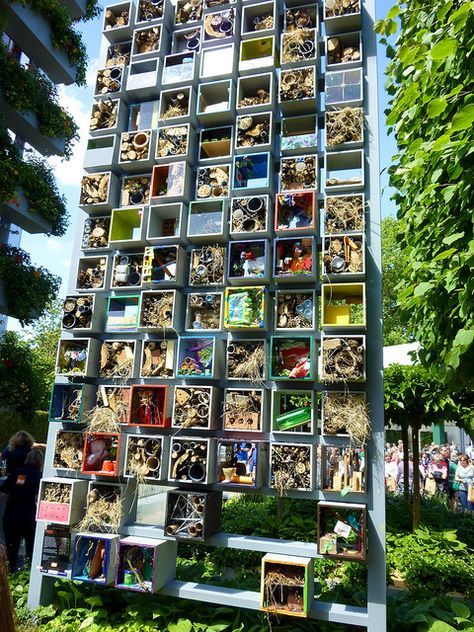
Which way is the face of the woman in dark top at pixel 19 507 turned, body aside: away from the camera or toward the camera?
away from the camera

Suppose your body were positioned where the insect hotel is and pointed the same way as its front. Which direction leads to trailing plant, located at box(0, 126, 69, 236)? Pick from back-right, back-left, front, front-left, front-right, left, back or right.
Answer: back-right

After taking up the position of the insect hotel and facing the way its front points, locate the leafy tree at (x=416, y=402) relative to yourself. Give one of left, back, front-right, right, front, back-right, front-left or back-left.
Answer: back-left

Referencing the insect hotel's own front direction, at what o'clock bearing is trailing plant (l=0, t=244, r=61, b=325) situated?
The trailing plant is roughly at 5 o'clock from the insect hotel.

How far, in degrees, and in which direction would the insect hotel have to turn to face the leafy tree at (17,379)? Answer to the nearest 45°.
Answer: approximately 135° to its right

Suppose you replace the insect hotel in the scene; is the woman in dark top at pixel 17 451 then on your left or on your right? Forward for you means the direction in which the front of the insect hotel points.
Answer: on your right

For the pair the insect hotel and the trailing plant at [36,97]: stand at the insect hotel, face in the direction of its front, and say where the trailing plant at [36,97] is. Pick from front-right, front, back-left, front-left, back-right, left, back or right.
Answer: back-right

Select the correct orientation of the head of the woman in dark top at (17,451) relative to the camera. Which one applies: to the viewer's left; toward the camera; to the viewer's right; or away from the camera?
away from the camera

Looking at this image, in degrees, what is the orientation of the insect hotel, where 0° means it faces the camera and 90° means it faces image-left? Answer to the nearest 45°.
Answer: approximately 0°

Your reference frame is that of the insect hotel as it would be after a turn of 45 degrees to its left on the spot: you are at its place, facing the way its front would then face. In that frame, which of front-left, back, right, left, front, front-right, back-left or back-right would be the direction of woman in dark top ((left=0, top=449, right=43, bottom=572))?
back
